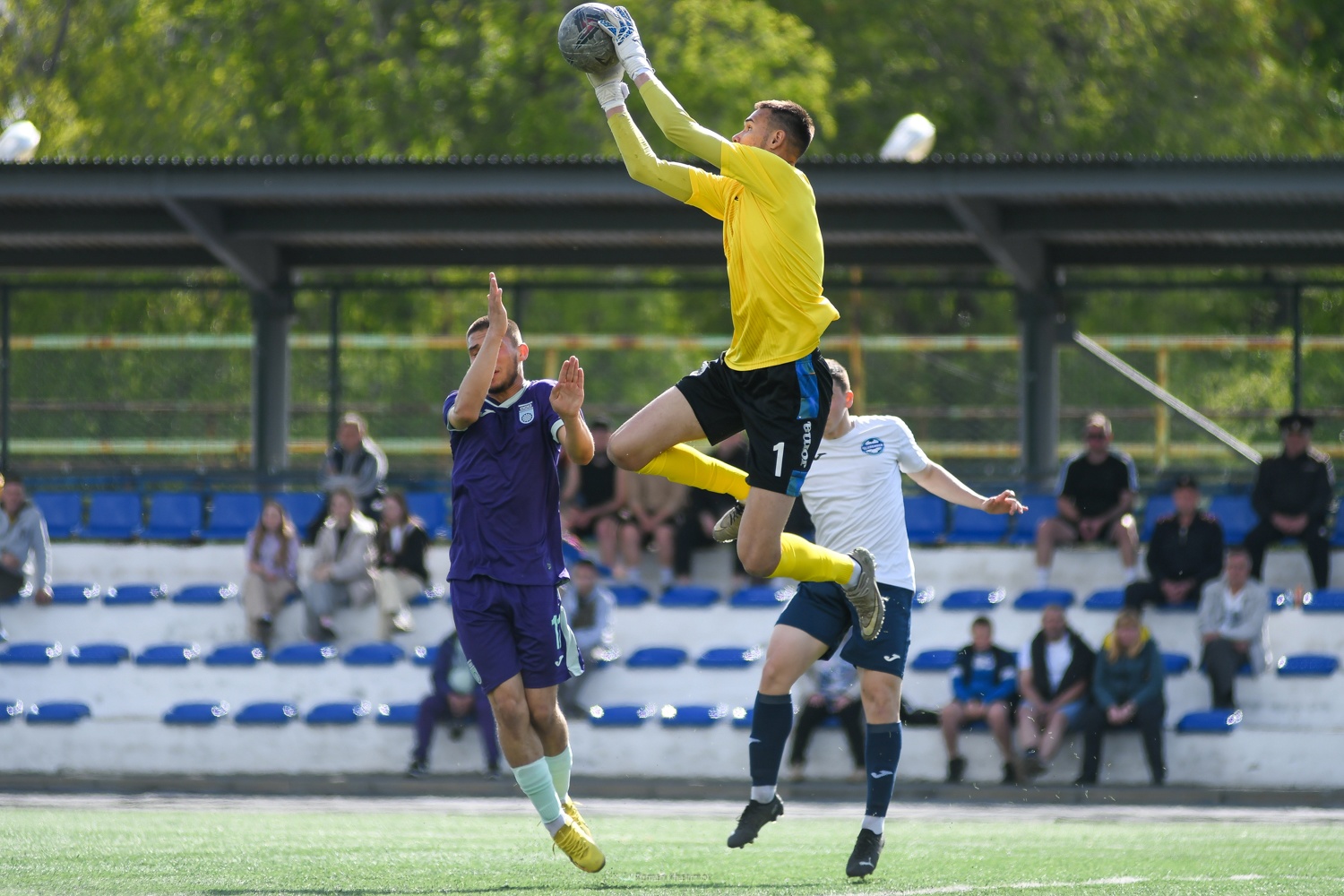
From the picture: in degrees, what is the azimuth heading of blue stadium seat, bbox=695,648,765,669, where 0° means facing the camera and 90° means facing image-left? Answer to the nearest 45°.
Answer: approximately 0°

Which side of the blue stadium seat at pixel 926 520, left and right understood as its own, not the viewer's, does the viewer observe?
front

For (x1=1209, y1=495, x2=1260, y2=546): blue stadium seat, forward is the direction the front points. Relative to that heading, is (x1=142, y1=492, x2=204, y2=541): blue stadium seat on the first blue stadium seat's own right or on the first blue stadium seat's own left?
on the first blue stadium seat's own right

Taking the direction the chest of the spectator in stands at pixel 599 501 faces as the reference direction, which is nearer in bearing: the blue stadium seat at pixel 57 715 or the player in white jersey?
the player in white jersey

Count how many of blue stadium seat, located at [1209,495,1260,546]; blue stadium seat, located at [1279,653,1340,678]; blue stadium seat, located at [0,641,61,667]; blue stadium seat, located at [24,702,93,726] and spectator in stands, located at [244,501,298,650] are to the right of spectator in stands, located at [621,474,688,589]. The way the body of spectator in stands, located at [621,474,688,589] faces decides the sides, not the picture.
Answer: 3

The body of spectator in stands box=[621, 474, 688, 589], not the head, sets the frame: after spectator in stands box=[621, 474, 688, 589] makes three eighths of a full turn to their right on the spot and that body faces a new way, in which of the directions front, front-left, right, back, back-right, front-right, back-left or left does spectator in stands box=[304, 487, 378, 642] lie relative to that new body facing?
front-left

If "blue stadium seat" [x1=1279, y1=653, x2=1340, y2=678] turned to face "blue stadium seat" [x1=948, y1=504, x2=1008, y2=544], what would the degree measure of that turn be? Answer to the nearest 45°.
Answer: approximately 135° to its right

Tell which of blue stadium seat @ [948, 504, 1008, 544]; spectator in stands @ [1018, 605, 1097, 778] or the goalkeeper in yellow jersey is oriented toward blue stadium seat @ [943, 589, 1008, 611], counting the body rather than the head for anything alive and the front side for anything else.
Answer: blue stadium seat @ [948, 504, 1008, 544]

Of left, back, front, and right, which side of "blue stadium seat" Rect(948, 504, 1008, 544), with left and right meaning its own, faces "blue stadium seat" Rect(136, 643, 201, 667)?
right

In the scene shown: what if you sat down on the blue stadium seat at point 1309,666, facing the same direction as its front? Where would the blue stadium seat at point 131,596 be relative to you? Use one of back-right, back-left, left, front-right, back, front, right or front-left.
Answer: right
